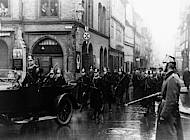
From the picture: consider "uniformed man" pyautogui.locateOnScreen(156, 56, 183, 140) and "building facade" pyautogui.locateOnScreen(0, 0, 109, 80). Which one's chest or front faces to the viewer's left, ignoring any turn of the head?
the uniformed man

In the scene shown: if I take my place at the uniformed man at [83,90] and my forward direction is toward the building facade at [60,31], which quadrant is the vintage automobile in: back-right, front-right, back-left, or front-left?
back-left

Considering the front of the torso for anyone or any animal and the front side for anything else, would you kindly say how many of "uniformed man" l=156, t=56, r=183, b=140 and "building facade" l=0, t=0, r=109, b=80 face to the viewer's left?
1

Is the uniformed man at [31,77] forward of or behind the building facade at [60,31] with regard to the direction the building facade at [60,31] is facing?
forward

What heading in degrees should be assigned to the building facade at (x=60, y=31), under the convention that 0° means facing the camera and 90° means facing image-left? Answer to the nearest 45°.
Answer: approximately 0°

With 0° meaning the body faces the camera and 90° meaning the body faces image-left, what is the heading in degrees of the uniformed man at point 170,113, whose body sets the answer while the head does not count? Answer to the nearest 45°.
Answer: approximately 90°

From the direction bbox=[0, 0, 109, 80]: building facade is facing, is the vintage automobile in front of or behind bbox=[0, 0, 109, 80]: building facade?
in front

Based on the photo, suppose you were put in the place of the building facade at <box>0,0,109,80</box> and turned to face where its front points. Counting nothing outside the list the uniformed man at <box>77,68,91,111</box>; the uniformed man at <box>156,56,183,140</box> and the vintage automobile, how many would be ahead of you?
3
